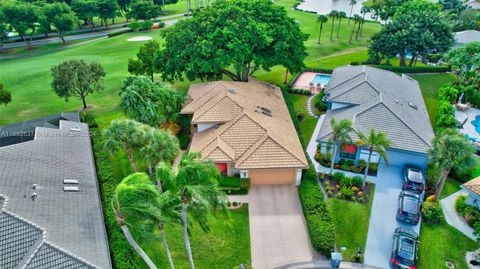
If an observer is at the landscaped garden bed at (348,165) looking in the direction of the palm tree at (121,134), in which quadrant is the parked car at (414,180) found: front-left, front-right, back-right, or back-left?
back-left

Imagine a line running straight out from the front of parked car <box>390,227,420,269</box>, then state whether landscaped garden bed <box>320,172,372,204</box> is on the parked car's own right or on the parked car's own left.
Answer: on the parked car's own left

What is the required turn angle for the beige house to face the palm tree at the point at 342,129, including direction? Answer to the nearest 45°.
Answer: approximately 90° to its left

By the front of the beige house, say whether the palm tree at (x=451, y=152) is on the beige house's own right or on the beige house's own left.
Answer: on the beige house's own left

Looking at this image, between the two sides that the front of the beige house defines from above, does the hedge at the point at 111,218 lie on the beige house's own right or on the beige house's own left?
on the beige house's own right

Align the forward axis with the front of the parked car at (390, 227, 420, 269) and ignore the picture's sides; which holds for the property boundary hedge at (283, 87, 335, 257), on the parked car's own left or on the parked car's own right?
on the parked car's own left

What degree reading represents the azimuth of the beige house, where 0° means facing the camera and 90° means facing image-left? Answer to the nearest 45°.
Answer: approximately 0°

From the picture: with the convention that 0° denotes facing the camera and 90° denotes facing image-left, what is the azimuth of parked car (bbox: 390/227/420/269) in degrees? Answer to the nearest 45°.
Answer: approximately 180°

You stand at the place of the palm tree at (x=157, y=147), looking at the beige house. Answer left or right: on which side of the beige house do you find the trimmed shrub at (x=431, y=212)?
right

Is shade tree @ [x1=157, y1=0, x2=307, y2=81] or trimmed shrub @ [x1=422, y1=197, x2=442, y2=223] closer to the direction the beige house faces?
the trimmed shrub

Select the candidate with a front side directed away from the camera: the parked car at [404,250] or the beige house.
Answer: the parked car

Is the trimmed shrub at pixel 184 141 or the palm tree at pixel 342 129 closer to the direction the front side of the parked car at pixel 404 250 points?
the palm tree

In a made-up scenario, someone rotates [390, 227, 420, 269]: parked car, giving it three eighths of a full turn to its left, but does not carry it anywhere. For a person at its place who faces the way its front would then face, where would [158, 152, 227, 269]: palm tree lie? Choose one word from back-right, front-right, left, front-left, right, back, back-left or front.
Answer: front

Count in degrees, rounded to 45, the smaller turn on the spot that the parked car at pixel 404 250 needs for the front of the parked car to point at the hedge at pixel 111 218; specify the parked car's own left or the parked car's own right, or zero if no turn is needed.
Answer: approximately 135° to the parked car's own left

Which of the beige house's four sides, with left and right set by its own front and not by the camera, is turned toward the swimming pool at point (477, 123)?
left

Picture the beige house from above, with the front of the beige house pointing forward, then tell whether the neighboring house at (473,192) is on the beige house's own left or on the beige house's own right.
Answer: on the beige house's own left

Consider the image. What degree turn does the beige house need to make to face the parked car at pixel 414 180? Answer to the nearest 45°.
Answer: approximately 90° to its left

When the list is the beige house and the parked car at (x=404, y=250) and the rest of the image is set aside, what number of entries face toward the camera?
1
